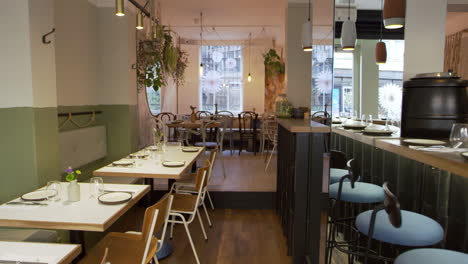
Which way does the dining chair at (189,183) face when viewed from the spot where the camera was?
facing to the left of the viewer

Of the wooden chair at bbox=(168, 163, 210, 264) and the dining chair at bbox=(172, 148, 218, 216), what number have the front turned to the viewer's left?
2

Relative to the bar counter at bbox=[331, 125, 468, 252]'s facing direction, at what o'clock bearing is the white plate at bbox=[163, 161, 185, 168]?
The white plate is roughly at 2 o'clock from the bar counter.

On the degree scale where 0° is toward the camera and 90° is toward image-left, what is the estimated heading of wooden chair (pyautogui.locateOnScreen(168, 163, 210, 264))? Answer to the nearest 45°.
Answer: approximately 90°

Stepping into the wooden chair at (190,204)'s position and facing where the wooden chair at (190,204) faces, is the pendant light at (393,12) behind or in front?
behind

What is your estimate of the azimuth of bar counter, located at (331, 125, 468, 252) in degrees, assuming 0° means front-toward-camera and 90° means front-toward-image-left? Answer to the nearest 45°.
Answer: approximately 45°

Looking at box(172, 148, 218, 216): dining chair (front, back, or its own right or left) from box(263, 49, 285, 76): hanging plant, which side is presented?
right
